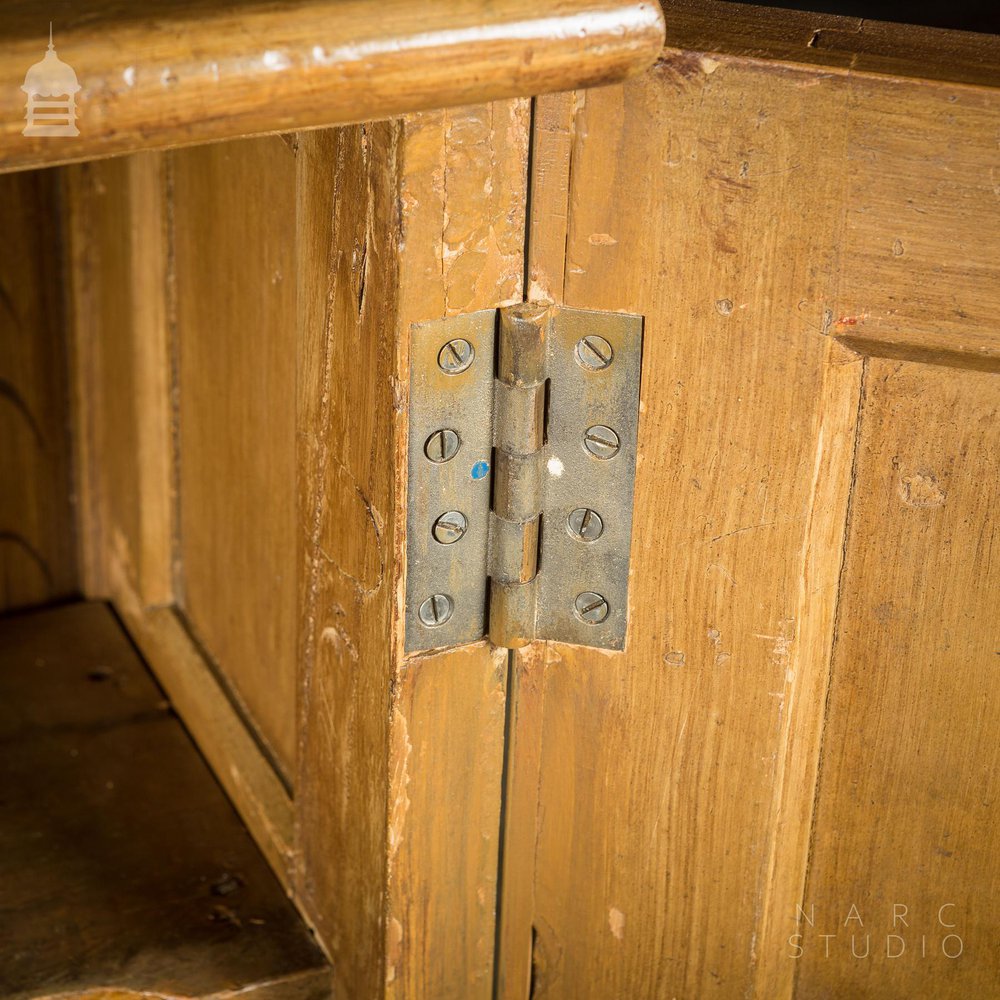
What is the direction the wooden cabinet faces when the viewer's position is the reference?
facing the viewer and to the right of the viewer
